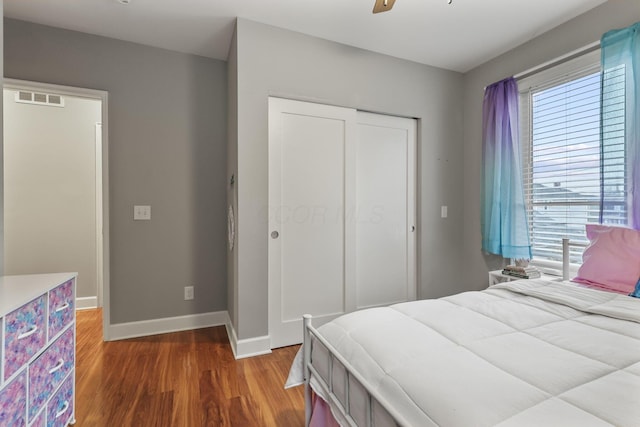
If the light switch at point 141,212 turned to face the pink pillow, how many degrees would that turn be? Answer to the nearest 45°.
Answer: approximately 45° to its left

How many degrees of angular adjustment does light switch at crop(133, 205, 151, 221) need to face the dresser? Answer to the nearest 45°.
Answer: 0° — it already faces it

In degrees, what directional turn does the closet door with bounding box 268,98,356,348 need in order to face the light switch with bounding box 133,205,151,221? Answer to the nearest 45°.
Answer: approximately 135° to its right

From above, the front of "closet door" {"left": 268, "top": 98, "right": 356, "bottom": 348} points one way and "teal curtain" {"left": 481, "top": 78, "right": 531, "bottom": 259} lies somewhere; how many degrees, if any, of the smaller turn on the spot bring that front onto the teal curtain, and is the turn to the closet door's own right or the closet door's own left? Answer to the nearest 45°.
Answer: approximately 45° to the closet door's own left

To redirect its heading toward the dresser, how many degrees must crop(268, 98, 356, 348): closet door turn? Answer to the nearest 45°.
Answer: approximately 90° to its right

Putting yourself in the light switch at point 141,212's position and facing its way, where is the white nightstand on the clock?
The white nightstand is roughly at 10 o'clock from the light switch.

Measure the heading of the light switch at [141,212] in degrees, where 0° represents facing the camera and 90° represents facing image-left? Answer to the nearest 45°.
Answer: approximately 0°

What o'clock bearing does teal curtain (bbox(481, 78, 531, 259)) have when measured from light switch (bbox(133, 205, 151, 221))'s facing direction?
The teal curtain is roughly at 10 o'clock from the light switch.
